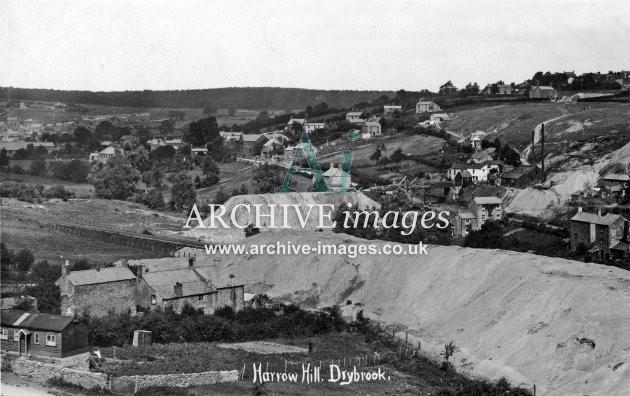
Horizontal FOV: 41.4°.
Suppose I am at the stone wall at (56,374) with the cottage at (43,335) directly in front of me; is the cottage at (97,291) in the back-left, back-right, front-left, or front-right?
front-right

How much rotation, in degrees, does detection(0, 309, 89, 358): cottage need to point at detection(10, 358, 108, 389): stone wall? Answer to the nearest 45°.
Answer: approximately 45° to its left

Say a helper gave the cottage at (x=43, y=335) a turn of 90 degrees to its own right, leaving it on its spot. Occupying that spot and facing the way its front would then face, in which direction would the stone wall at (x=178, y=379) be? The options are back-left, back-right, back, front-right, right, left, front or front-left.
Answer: back

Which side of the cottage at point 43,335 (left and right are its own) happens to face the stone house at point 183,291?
back

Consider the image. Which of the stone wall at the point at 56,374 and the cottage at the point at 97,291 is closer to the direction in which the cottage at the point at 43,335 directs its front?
the stone wall

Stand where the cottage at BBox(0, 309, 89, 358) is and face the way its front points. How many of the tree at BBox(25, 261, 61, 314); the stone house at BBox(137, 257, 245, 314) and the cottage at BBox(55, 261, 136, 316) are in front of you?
0

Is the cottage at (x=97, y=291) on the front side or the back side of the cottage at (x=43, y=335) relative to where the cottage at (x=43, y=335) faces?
on the back side

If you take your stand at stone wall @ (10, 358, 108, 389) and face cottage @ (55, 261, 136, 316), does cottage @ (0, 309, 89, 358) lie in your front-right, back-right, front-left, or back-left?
front-left

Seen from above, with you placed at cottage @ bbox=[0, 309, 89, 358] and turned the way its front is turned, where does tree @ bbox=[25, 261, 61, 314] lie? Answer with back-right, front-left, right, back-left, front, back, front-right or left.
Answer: back-right
